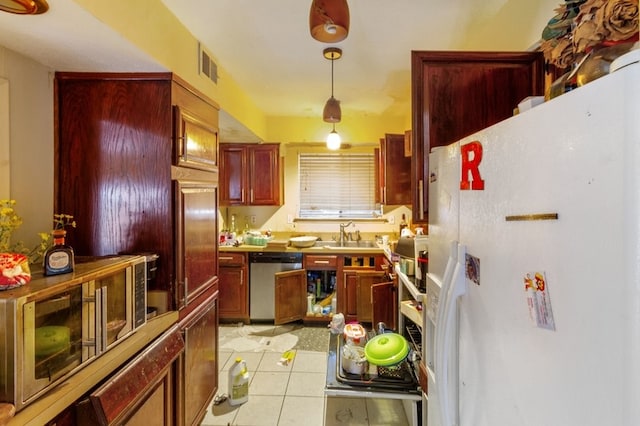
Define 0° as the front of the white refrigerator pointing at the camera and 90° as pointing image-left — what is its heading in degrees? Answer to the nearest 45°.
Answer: approximately 45°

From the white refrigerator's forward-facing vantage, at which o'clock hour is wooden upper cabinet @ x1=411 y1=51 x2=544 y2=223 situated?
The wooden upper cabinet is roughly at 4 o'clock from the white refrigerator.

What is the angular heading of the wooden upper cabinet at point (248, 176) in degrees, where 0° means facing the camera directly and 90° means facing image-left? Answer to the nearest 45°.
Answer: approximately 0°

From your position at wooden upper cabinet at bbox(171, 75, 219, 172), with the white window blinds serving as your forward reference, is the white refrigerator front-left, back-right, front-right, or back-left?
back-right

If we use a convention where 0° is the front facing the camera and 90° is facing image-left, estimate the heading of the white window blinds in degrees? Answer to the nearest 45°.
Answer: approximately 0°
